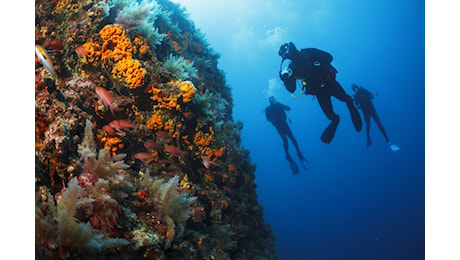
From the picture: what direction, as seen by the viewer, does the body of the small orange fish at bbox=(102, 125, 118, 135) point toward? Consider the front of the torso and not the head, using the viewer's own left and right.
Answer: facing to the left of the viewer

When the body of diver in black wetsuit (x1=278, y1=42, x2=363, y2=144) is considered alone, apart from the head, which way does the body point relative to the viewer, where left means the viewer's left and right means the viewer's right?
facing the viewer and to the left of the viewer

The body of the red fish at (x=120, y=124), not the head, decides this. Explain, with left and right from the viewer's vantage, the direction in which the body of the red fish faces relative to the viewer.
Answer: facing to the left of the viewer

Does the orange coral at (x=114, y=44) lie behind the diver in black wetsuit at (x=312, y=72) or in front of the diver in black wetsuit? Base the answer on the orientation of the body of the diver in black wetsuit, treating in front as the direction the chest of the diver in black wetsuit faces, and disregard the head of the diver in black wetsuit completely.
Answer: in front

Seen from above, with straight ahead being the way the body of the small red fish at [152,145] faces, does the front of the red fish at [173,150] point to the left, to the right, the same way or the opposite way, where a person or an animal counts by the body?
the same way

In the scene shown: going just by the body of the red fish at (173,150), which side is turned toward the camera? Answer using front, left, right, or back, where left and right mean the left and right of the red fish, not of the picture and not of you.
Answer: left

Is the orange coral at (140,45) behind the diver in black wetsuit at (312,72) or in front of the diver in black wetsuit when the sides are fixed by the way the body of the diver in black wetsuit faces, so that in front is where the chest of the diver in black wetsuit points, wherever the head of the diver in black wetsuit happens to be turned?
in front

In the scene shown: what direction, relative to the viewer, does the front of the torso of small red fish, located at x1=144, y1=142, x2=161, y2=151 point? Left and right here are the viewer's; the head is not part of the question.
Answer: facing to the left of the viewer

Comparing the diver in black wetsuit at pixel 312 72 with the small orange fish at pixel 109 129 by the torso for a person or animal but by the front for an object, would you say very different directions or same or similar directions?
same or similar directions

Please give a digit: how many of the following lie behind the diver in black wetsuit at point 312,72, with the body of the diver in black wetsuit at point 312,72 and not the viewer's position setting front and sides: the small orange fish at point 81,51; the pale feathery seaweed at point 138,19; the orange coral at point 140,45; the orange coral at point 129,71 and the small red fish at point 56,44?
0

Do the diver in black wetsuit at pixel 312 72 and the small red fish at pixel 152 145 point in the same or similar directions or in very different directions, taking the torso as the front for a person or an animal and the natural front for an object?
same or similar directions

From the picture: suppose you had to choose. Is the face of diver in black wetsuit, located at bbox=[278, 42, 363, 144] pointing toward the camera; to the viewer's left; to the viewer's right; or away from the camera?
to the viewer's left
